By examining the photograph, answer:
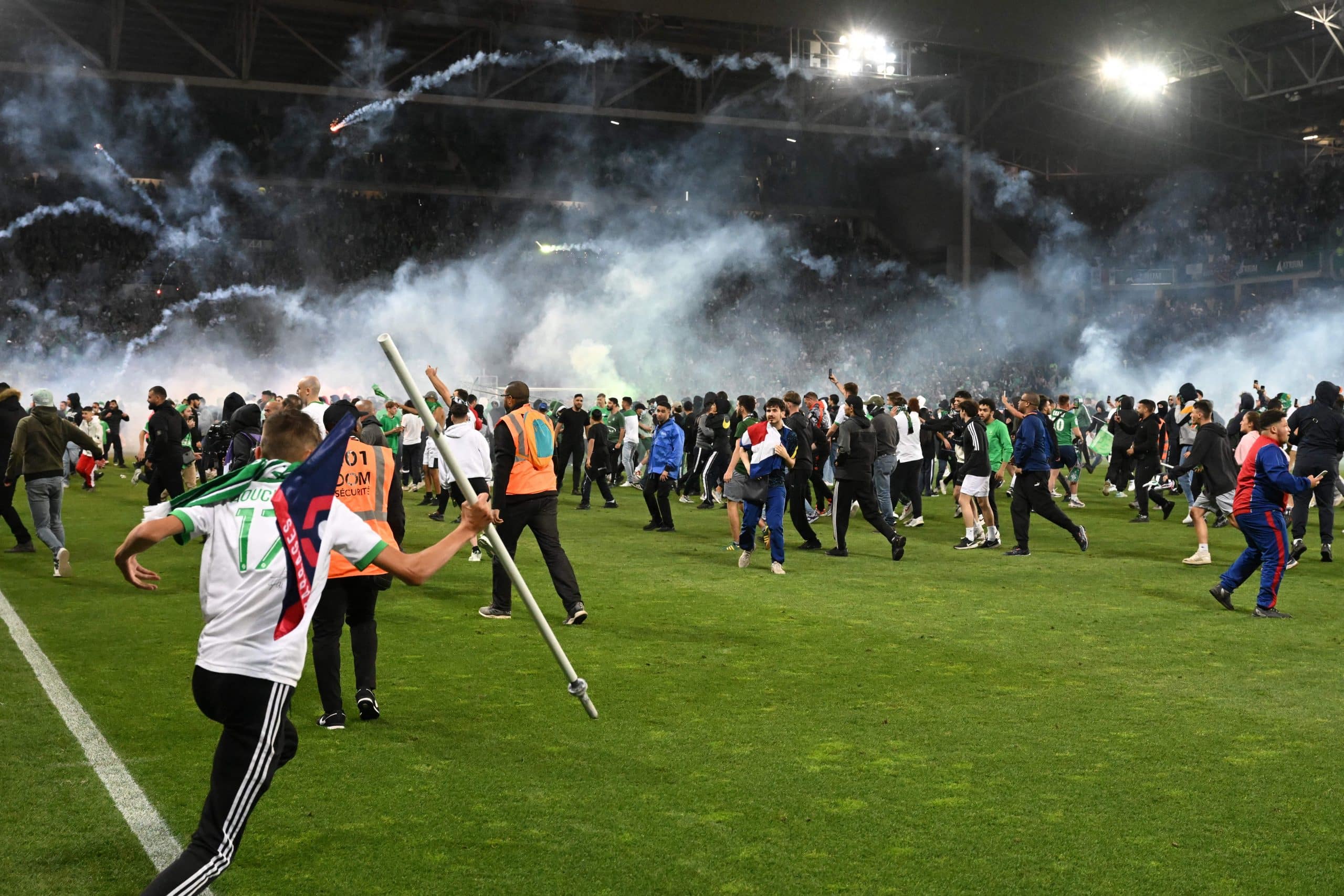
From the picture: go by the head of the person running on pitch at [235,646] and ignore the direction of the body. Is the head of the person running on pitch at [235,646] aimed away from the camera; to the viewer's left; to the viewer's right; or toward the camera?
away from the camera

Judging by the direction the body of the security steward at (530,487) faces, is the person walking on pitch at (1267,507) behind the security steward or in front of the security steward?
behind

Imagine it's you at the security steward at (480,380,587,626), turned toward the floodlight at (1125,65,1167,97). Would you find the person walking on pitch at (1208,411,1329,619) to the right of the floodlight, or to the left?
right

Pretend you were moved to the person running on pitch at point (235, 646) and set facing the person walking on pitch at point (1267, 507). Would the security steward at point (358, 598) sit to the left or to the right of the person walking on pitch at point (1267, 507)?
left
